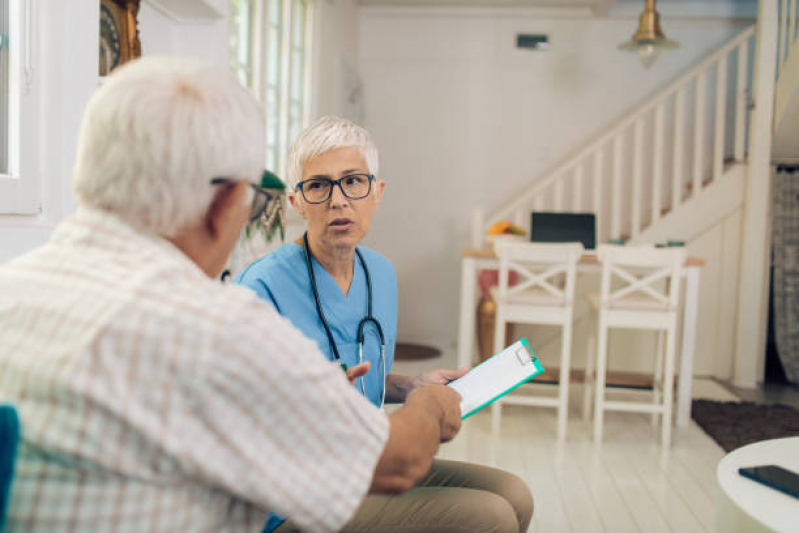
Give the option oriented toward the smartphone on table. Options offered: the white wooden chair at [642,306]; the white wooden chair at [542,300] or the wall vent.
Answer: the wall vent

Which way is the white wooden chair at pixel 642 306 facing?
away from the camera

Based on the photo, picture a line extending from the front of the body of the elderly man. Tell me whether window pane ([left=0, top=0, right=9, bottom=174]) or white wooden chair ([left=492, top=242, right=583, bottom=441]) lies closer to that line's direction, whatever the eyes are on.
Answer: the white wooden chair

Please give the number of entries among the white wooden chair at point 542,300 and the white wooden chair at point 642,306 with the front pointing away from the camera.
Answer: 2

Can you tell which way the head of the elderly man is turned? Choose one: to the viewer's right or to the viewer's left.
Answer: to the viewer's right

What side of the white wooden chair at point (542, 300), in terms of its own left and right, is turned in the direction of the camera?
back

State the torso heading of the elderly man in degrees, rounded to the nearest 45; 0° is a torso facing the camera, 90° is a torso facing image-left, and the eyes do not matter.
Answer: approximately 225°

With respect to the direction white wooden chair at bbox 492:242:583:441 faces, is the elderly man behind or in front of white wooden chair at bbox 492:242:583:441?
behind
